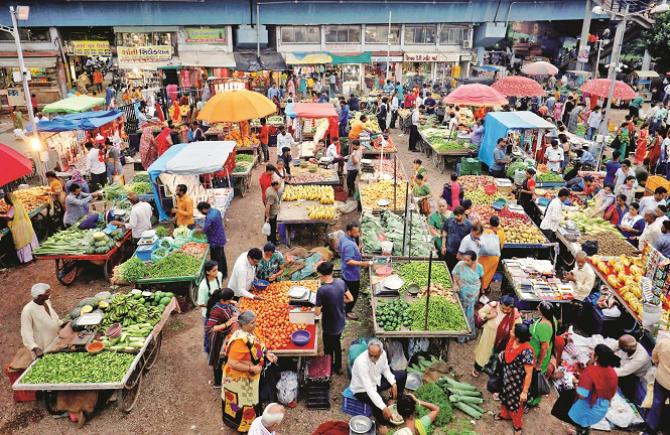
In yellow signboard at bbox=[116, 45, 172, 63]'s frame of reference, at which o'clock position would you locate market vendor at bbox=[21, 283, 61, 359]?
The market vendor is roughly at 12 o'clock from the yellow signboard.

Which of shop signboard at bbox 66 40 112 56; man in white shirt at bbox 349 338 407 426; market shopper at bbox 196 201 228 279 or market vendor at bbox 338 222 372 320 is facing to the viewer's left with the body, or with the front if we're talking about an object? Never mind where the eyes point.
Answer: market shopper at bbox 196 201 228 279

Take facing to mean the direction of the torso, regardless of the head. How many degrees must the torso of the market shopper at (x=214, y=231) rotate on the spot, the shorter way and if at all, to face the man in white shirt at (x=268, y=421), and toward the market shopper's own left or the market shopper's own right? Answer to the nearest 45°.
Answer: approximately 90° to the market shopper's own left

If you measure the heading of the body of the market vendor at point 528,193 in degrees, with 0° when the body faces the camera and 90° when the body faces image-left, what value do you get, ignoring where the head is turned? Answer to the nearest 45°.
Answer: approximately 90°

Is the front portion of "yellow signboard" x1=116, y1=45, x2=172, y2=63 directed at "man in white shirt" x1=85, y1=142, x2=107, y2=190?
yes

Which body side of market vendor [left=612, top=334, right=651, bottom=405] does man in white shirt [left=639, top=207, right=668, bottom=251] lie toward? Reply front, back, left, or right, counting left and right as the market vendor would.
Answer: right

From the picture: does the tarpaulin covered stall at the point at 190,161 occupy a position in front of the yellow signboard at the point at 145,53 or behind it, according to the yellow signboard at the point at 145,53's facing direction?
in front

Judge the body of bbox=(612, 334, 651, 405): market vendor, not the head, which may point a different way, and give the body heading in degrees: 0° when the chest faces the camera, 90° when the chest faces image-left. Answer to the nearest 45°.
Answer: approximately 90°

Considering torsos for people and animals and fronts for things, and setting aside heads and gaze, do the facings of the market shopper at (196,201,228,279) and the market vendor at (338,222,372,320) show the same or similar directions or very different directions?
very different directions

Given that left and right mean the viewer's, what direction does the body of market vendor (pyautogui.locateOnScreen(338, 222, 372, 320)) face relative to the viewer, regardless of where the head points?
facing to the right of the viewer

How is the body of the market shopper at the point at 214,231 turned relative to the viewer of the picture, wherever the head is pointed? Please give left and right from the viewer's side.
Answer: facing to the left of the viewer

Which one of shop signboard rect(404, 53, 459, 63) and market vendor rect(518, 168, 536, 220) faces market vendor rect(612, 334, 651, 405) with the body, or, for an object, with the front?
the shop signboard

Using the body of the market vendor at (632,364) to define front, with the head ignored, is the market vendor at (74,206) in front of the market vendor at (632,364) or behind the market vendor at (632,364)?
in front

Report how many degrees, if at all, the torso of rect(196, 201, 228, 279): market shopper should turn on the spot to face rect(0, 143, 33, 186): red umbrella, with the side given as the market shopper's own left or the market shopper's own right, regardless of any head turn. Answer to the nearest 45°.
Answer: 0° — they already face it
